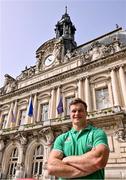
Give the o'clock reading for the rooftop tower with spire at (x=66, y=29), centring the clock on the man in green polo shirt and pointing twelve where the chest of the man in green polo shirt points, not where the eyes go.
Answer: The rooftop tower with spire is roughly at 6 o'clock from the man in green polo shirt.

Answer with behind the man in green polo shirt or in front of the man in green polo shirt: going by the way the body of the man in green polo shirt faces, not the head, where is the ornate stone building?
behind

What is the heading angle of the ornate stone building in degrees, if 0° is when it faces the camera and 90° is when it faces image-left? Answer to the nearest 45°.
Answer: approximately 45°

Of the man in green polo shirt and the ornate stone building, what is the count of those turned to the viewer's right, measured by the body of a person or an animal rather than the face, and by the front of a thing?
0

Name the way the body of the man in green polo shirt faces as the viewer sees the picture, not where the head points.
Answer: toward the camera

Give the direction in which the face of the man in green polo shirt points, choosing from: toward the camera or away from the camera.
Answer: toward the camera
